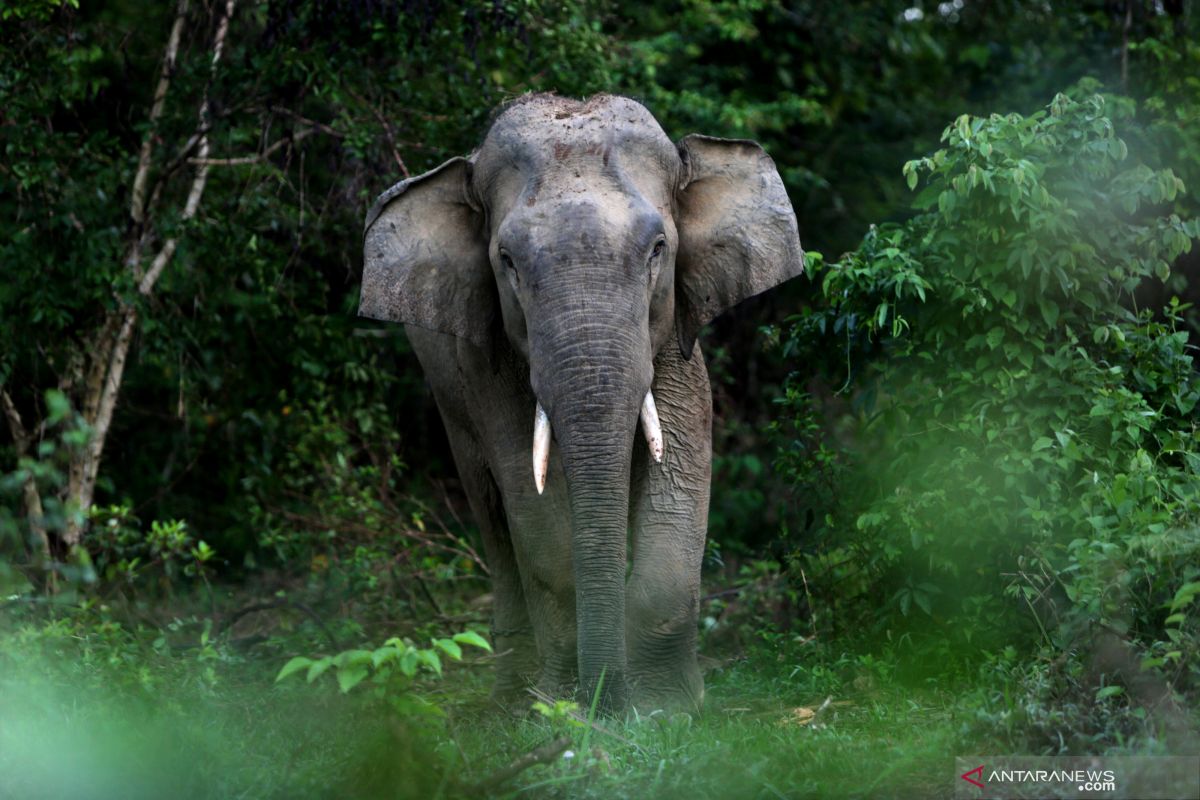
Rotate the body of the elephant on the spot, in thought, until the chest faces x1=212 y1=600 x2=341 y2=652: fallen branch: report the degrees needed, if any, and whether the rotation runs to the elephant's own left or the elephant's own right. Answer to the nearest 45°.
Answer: approximately 90° to the elephant's own right

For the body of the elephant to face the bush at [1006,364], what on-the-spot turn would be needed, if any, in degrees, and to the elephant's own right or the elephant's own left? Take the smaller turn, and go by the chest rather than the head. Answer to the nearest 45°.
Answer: approximately 90° to the elephant's own left

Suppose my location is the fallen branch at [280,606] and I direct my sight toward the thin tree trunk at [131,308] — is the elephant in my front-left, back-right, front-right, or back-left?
back-right

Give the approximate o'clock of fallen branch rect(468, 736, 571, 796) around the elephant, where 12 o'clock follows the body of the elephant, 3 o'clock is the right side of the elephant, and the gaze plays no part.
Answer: The fallen branch is roughly at 12 o'clock from the elephant.

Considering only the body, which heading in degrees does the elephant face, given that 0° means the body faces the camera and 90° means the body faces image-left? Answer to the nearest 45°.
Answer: approximately 0°

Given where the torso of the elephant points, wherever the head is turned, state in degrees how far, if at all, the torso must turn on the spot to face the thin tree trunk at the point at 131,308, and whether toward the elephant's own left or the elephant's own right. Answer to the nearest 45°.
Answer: approximately 135° to the elephant's own right
